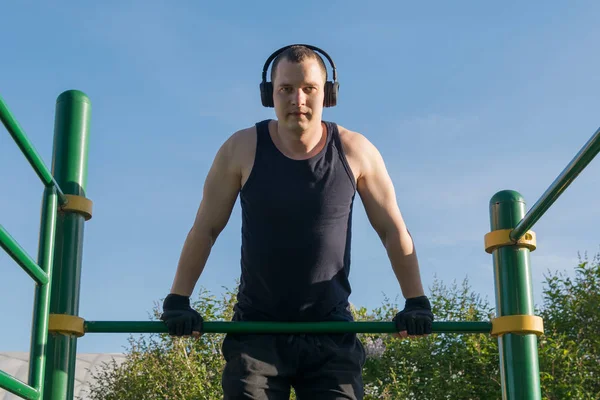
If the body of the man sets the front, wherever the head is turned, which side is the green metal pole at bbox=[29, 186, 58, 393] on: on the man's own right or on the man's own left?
on the man's own right

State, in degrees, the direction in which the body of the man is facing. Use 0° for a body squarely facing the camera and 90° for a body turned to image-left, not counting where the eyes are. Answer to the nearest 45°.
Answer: approximately 0°

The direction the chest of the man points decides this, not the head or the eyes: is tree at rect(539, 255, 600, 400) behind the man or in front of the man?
behind

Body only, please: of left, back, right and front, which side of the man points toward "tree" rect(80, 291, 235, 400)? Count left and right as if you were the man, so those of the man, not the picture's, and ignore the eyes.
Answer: back

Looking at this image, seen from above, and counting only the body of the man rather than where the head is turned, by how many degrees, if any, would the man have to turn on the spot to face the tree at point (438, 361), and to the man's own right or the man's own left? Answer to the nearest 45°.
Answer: approximately 180°

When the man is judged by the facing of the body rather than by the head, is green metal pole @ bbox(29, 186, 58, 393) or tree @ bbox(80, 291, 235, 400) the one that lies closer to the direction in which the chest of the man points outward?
the green metal pole

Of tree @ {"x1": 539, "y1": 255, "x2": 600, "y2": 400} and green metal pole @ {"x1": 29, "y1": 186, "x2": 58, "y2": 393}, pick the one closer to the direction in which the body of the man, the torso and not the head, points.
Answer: the green metal pole

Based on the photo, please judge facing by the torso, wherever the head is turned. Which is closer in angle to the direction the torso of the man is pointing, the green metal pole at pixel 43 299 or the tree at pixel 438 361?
the green metal pole
